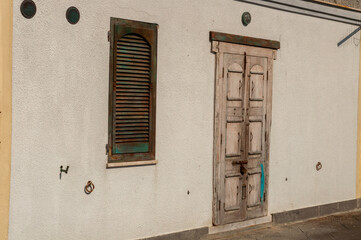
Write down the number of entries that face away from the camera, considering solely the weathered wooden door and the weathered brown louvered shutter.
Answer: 0

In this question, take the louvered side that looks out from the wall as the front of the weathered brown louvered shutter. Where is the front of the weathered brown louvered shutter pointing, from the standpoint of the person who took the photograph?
facing the viewer and to the right of the viewer

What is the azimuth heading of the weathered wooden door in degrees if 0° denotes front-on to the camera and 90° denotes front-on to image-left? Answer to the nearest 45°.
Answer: approximately 315°

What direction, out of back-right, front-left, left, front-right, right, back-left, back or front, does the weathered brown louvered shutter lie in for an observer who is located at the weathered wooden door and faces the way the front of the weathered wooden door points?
right

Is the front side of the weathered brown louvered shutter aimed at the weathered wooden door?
no

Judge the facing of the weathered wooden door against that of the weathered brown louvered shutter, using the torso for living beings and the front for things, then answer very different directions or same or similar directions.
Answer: same or similar directions
